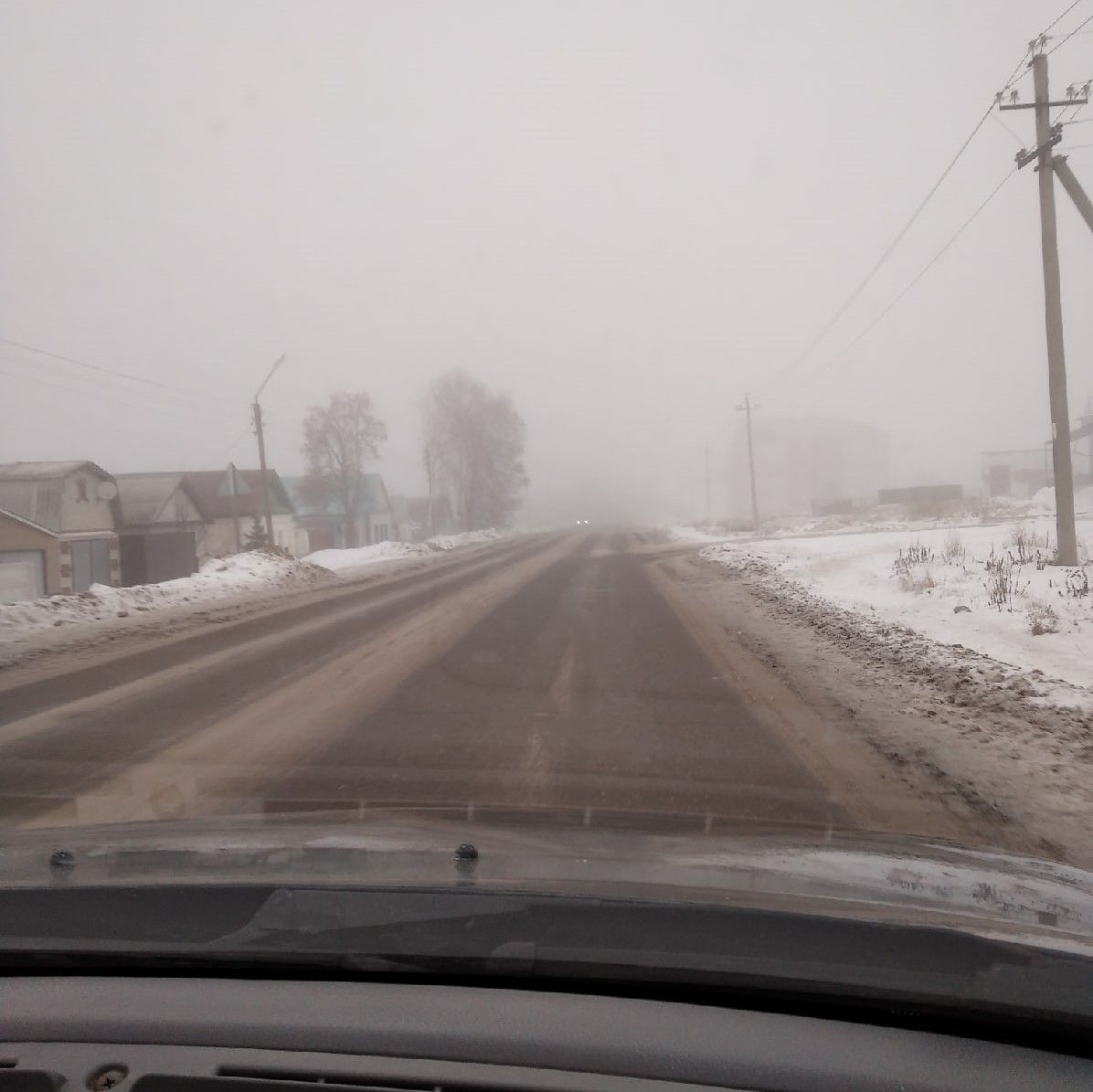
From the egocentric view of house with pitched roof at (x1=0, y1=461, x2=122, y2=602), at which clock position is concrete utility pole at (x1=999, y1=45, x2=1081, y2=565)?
The concrete utility pole is roughly at 1 o'clock from the house with pitched roof.

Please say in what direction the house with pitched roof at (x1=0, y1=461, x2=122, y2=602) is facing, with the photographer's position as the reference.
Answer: facing the viewer and to the right of the viewer
